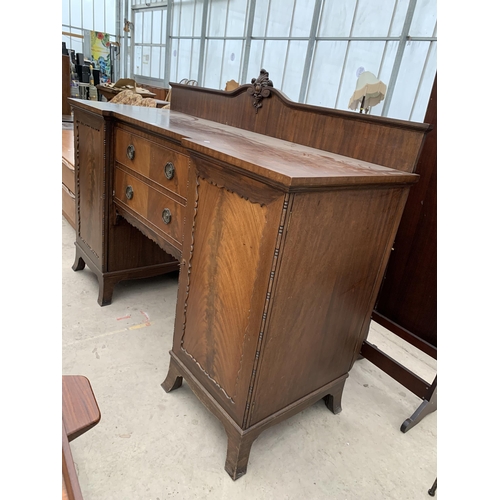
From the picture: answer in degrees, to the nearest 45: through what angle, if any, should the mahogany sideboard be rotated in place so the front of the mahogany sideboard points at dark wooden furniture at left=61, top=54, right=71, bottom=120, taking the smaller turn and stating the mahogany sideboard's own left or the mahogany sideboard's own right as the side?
approximately 90° to the mahogany sideboard's own right

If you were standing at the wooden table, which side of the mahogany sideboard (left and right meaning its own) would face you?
front

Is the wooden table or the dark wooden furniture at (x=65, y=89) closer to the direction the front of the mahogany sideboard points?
the wooden table

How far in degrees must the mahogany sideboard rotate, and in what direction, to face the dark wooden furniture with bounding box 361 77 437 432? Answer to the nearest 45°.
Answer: approximately 180°

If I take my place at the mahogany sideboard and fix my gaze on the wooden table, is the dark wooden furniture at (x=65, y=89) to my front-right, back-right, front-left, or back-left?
back-right

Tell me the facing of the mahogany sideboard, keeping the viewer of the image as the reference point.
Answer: facing the viewer and to the left of the viewer
